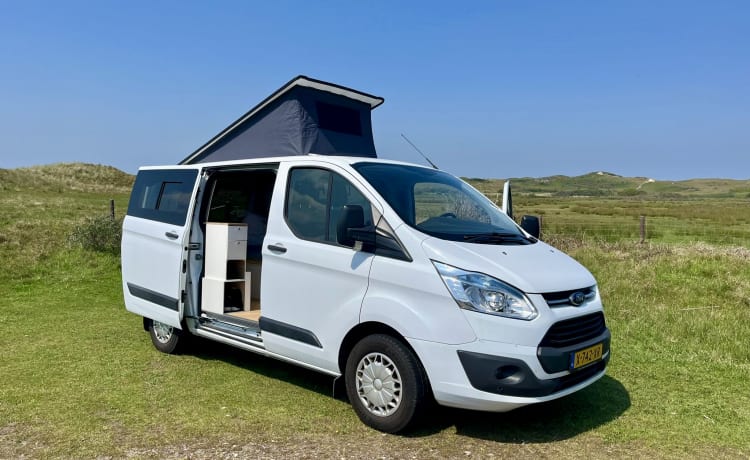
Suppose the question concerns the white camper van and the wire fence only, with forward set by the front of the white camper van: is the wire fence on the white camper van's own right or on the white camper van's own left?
on the white camper van's own left

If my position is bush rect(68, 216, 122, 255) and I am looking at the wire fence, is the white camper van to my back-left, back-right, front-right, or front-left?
front-right

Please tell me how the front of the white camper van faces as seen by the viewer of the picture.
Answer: facing the viewer and to the right of the viewer

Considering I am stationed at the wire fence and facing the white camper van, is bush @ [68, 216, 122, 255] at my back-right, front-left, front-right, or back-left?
front-right

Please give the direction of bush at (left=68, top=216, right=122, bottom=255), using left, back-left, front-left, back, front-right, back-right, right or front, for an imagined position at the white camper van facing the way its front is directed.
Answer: back
